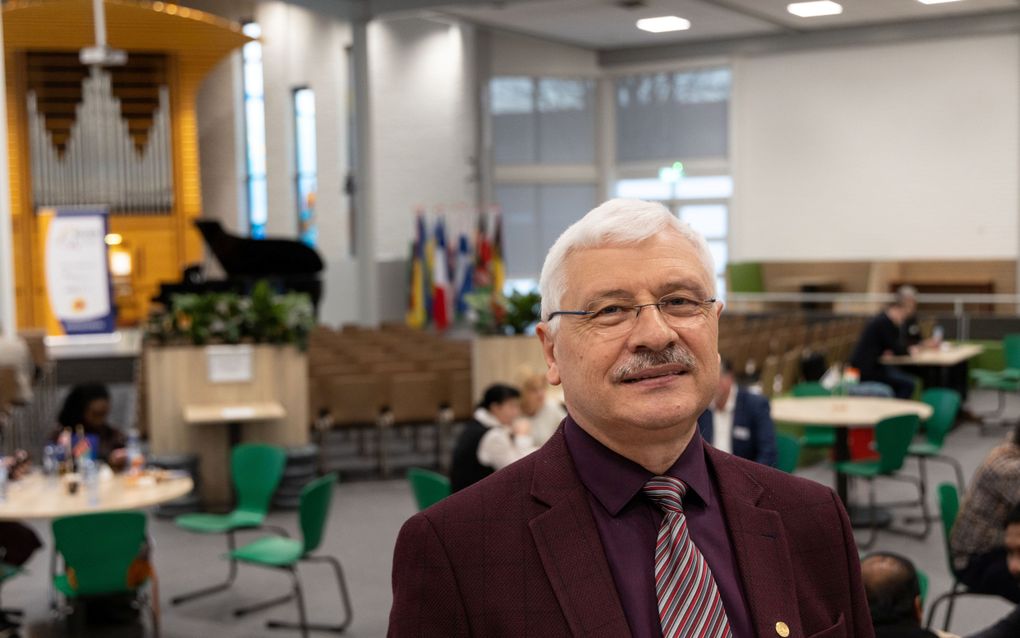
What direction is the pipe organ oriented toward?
toward the camera

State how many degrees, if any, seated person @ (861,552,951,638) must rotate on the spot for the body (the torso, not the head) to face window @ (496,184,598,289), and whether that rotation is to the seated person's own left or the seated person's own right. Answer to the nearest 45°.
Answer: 0° — they already face it

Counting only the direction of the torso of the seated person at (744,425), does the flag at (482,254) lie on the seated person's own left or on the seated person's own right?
on the seated person's own right

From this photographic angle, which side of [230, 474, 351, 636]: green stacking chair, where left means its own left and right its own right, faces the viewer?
left

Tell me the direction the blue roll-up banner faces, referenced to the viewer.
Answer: facing the viewer

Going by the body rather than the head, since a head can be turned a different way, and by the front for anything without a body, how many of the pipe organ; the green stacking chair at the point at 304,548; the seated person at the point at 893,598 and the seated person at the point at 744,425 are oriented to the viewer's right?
0

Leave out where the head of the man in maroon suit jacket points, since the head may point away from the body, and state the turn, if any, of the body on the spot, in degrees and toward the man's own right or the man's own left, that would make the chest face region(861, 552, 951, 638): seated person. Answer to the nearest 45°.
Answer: approximately 135° to the man's own left

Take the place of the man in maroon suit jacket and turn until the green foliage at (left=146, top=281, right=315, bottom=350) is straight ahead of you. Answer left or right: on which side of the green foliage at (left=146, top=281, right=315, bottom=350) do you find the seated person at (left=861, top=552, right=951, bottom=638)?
right

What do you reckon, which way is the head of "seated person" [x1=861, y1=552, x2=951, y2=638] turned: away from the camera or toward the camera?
away from the camera

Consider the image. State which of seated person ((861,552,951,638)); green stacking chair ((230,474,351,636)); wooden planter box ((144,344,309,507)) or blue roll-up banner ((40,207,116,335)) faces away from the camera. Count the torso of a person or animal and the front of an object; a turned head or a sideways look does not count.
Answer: the seated person

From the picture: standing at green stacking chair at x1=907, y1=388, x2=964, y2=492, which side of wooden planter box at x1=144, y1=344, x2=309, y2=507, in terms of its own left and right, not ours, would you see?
left

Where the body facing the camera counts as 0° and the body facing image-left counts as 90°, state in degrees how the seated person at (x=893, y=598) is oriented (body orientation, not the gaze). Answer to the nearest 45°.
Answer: approximately 180°

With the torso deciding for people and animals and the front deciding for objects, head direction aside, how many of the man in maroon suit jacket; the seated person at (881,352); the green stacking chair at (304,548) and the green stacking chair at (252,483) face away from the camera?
0

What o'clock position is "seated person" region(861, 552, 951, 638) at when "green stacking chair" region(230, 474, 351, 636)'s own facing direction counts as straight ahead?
The seated person is roughly at 8 o'clock from the green stacking chair.
